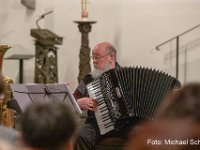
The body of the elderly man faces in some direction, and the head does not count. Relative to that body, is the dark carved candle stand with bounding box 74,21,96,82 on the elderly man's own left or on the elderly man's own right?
on the elderly man's own right

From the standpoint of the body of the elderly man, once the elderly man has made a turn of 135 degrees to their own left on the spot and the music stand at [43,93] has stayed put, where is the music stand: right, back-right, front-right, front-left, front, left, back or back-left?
back-right

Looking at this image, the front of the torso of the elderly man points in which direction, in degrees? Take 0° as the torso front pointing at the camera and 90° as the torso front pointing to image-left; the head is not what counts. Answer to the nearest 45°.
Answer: approximately 45°

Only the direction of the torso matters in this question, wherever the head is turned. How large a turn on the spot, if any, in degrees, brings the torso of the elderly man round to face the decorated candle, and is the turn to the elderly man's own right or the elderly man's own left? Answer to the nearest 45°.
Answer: approximately 135° to the elderly man's own right
